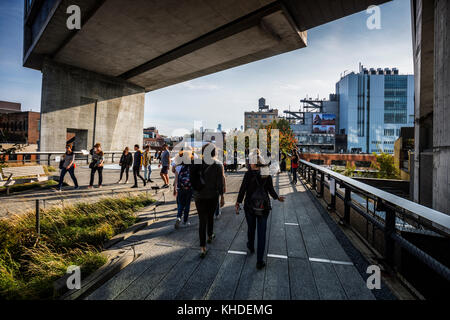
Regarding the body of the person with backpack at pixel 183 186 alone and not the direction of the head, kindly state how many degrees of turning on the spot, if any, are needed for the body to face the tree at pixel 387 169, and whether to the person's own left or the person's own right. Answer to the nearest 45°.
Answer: approximately 45° to the person's own right

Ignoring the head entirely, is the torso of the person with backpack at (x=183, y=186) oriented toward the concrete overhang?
yes

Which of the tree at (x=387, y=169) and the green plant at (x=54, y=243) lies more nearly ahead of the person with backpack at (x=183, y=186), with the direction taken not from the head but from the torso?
the tree

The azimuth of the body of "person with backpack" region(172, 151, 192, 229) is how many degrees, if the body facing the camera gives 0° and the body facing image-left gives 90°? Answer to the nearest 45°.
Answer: approximately 180°

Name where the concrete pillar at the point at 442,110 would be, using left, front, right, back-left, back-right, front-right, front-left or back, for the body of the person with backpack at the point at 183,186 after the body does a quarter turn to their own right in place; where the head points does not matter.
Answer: front

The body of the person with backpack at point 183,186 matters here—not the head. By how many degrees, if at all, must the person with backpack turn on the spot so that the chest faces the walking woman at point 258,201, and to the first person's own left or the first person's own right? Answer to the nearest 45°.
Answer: approximately 135° to the first person's own right

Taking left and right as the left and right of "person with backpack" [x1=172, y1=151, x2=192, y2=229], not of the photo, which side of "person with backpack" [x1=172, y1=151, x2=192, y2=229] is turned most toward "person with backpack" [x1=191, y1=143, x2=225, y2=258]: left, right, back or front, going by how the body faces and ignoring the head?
back

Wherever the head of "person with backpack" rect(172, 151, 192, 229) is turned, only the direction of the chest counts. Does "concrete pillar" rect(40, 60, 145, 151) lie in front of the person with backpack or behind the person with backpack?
in front
